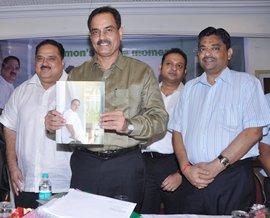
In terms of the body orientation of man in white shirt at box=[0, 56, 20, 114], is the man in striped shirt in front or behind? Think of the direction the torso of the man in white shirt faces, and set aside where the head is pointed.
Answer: in front

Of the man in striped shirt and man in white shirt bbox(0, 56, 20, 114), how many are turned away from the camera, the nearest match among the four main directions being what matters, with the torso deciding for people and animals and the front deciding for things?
0

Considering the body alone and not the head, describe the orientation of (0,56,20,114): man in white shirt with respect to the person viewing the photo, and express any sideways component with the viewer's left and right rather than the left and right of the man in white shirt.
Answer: facing the viewer and to the right of the viewer

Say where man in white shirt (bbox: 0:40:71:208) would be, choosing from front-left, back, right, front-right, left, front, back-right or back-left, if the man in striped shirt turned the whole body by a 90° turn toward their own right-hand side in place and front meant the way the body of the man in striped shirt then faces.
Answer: front-left

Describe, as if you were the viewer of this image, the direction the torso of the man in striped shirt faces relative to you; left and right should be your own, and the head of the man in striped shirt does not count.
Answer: facing the viewer and to the left of the viewer

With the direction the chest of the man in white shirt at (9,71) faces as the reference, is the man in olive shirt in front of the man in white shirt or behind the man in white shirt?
in front

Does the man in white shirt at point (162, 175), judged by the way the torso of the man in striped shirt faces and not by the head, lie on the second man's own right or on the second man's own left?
on the second man's own right

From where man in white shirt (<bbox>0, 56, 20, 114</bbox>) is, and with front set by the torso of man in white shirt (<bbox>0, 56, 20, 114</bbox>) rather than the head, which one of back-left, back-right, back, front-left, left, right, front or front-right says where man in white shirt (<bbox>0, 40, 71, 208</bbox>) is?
front-right
